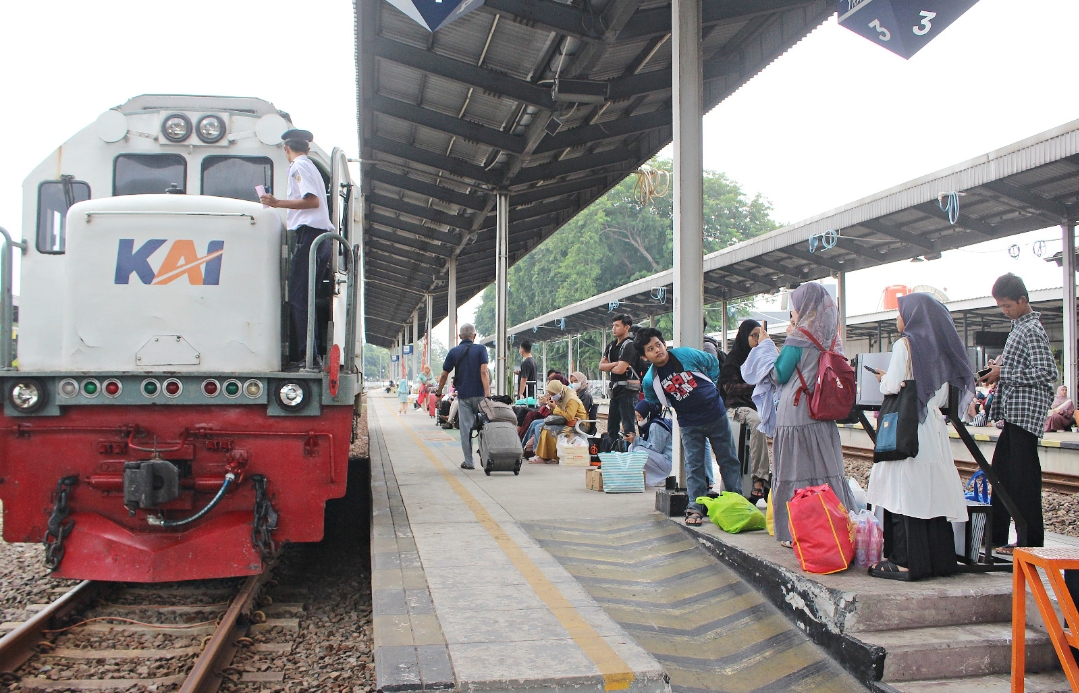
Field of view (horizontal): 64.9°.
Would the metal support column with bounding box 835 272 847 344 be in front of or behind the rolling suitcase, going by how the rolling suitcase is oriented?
behind

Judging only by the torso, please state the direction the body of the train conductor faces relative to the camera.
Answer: to the viewer's left

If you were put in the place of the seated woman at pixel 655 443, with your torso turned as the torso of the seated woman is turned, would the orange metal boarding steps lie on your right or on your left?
on your left

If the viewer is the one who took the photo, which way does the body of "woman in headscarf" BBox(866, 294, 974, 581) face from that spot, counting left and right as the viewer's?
facing to the left of the viewer

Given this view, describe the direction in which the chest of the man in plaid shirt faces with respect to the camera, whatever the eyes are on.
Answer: to the viewer's left

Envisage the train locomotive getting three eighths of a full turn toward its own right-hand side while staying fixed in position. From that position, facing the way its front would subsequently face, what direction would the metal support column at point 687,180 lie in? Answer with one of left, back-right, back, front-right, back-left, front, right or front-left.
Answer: back-right

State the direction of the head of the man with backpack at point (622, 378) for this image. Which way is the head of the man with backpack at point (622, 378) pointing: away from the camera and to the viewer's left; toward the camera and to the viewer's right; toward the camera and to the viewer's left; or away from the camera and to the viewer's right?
toward the camera and to the viewer's left

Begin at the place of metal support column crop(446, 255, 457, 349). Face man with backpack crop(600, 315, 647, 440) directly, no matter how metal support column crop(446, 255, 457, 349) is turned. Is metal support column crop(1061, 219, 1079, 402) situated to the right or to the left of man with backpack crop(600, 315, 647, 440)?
left

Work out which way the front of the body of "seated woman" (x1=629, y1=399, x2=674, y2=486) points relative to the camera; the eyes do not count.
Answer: to the viewer's left

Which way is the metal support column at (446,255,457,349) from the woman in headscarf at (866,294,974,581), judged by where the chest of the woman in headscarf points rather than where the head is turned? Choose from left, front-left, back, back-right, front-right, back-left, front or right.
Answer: front-right

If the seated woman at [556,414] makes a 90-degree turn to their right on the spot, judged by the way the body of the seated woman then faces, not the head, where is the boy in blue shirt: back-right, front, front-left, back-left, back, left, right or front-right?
back

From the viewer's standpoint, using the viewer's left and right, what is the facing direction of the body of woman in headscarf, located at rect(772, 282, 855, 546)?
facing to the left of the viewer
